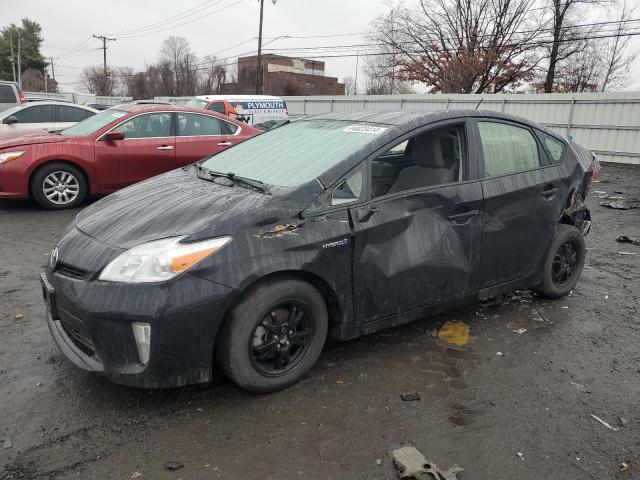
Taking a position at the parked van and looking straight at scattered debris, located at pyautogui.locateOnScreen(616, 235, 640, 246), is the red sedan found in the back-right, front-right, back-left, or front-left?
front-right

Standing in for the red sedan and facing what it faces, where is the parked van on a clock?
The parked van is roughly at 4 o'clock from the red sedan.

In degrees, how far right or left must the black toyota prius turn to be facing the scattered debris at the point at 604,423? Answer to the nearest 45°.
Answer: approximately 135° to its left

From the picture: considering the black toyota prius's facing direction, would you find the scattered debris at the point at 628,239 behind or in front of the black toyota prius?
behind

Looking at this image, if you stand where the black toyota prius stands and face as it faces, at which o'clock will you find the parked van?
The parked van is roughly at 4 o'clock from the black toyota prius.

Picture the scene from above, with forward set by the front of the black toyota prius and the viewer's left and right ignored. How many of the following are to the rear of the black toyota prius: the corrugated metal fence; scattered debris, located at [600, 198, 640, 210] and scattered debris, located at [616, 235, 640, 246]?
3

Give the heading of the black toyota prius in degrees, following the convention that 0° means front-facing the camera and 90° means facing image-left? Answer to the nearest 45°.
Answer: approximately 45°

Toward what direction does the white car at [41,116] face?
to the viewer's left

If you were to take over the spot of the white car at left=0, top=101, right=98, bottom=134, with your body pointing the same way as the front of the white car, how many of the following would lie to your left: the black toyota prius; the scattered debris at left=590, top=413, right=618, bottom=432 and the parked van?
2

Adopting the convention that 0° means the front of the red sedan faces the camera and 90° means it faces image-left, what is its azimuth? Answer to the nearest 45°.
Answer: approximately 90°

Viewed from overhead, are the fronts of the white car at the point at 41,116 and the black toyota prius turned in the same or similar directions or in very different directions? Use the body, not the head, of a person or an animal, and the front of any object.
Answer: same or similar directions

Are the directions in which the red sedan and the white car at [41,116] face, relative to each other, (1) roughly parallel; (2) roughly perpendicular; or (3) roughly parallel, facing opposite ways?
roughly parallel

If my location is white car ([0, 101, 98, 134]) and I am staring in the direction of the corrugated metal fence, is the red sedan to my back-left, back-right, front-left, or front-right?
front-right
